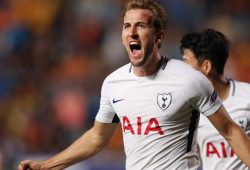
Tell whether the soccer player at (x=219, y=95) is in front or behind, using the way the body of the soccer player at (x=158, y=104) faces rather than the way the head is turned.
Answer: behind

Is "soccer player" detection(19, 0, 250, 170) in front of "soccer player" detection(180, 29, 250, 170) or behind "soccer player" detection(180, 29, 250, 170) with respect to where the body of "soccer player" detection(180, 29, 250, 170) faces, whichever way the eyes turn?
in front

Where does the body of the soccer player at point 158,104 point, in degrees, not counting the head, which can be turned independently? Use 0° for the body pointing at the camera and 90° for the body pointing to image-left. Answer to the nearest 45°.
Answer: approximately 45°

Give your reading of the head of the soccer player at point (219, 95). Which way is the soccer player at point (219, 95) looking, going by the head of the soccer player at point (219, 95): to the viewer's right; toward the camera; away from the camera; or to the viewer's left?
to the viewer's left

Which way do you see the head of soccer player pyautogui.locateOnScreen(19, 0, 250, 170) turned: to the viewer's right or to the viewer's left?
to the viewer's left

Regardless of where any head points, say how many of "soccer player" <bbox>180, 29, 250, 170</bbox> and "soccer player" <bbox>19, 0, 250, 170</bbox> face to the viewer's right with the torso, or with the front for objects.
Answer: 0

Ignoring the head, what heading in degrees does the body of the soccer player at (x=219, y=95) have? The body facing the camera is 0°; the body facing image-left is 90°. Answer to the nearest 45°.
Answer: approximately 45°
